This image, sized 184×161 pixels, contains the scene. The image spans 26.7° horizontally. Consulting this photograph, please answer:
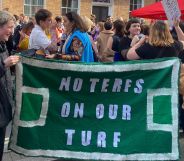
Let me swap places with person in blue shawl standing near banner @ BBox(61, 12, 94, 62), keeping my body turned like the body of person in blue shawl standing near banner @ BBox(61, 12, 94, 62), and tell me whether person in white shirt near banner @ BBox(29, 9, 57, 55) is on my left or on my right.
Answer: on my right

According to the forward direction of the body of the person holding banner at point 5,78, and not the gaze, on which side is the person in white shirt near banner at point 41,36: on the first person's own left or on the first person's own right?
on the first person's own left
